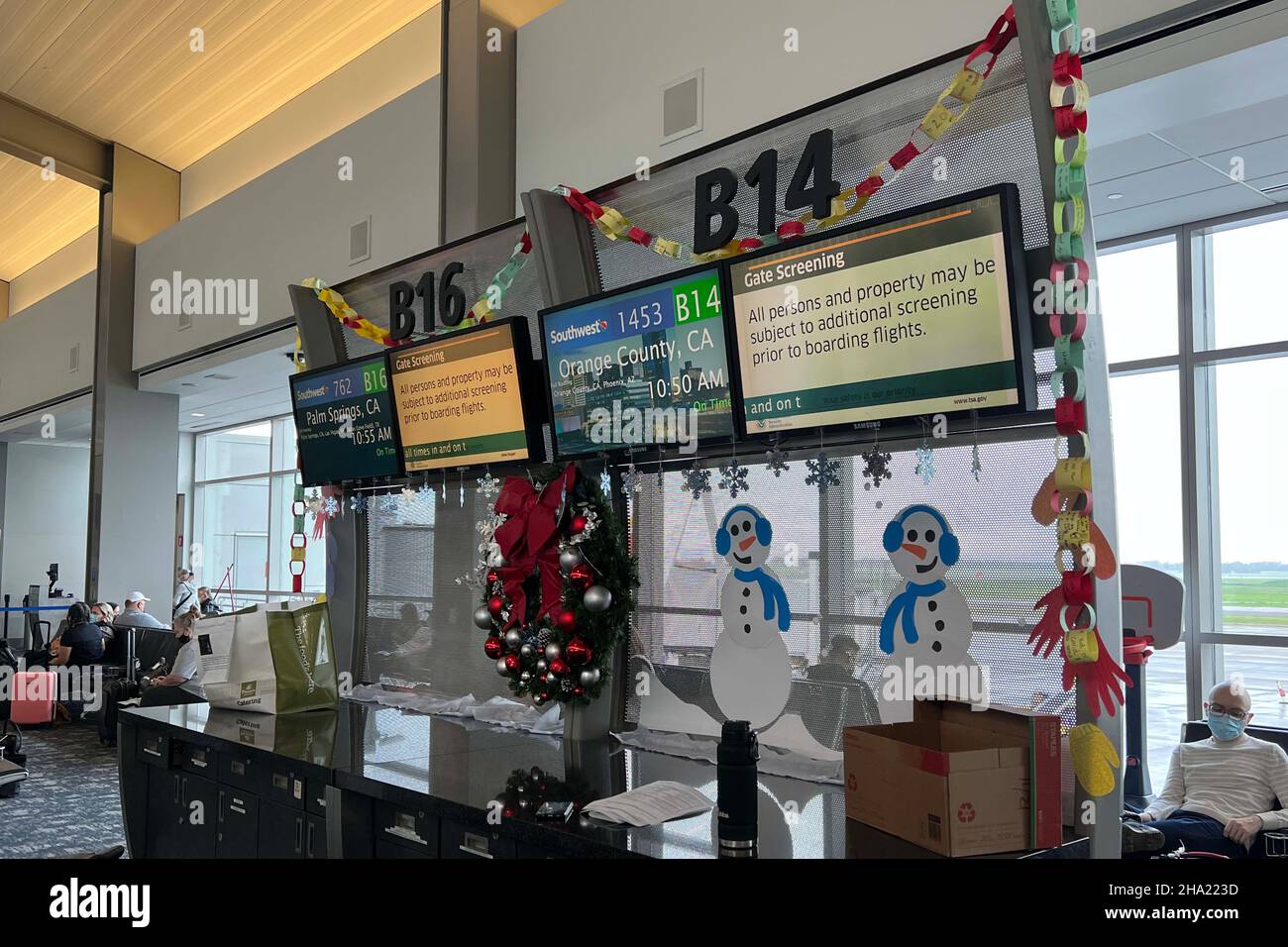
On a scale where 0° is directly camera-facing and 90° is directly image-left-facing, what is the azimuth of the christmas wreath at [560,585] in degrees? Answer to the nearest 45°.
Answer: approximately 45°

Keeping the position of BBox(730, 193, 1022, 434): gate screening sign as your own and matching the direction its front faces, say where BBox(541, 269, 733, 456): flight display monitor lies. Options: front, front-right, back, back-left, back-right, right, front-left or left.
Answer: right

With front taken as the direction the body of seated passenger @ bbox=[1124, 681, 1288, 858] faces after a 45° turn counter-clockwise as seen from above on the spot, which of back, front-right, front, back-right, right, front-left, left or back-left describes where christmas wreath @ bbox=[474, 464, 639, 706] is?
right

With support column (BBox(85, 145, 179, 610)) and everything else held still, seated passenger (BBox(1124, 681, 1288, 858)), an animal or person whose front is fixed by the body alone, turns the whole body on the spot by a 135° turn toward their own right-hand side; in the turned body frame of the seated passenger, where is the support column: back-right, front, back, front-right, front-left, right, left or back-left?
front-left

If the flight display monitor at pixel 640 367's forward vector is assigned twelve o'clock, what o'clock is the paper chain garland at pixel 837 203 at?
The paper chain garland is roughly at 9 o'clock from the flight display monitor.

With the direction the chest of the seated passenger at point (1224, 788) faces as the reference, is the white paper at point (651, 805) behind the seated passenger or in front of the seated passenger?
in front

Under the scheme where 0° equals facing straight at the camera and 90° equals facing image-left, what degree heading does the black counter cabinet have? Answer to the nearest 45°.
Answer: approximately 45°

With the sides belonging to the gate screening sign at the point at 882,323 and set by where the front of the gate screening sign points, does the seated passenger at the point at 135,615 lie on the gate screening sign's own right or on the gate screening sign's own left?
on the gate screening sign's own right
